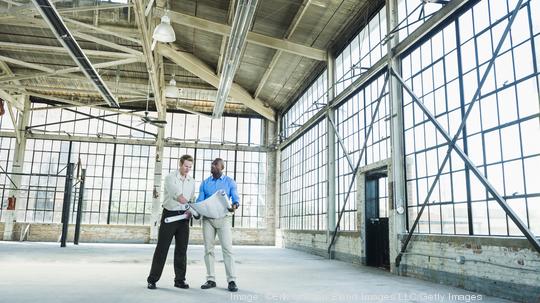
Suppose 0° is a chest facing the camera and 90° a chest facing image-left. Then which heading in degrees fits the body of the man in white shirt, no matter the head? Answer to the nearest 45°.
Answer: approximately 315°

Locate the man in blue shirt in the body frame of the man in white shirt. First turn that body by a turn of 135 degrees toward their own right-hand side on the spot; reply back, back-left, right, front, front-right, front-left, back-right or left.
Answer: back
